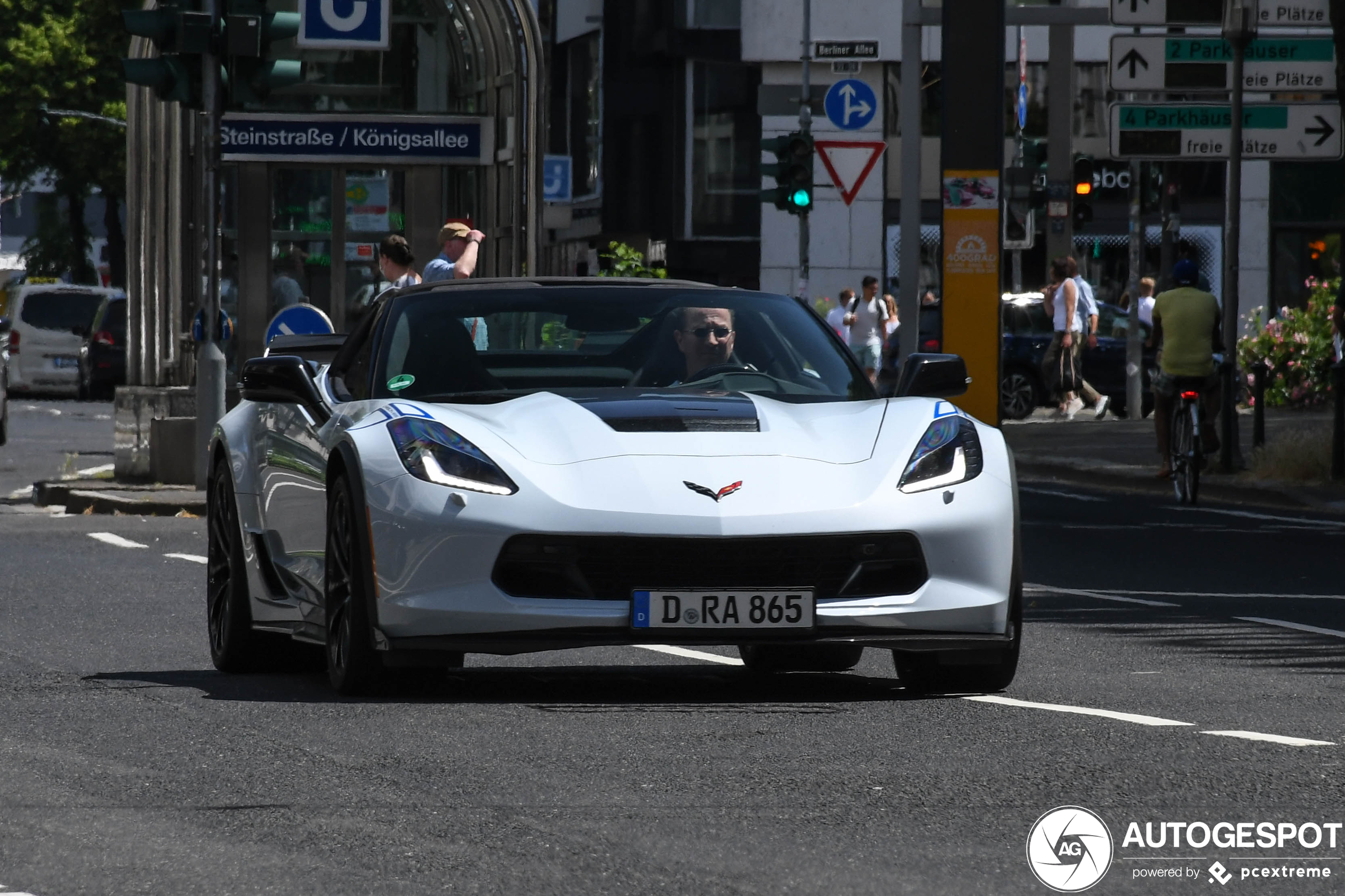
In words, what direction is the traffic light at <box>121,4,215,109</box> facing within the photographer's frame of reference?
facing to the left of the viewer

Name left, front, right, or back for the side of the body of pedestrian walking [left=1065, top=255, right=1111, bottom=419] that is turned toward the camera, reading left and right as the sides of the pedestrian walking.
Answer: left

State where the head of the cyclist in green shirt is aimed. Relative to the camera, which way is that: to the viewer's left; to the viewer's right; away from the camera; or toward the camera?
away from the camera

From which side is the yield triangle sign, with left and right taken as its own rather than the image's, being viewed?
front

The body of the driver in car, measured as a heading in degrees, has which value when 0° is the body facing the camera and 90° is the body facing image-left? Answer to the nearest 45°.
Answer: approximately 315°

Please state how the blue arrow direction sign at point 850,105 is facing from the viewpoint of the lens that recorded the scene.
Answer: facing the viewer

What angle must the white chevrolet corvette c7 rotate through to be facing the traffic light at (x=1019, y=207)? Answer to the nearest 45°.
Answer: approximately 180°

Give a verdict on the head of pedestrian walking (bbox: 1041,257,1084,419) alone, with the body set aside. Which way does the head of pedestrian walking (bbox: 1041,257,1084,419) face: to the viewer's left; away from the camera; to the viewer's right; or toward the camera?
to the viewer's left

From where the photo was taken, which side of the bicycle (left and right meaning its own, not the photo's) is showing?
back

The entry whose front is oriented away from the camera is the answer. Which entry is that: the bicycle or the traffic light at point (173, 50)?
the bicycle

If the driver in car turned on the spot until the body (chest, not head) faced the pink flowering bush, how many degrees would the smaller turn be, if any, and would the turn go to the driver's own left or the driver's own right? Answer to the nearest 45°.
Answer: approximately 135° to the driver's own left

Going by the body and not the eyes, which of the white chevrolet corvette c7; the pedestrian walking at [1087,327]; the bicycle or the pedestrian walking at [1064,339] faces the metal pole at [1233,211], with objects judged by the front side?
the bicycle
